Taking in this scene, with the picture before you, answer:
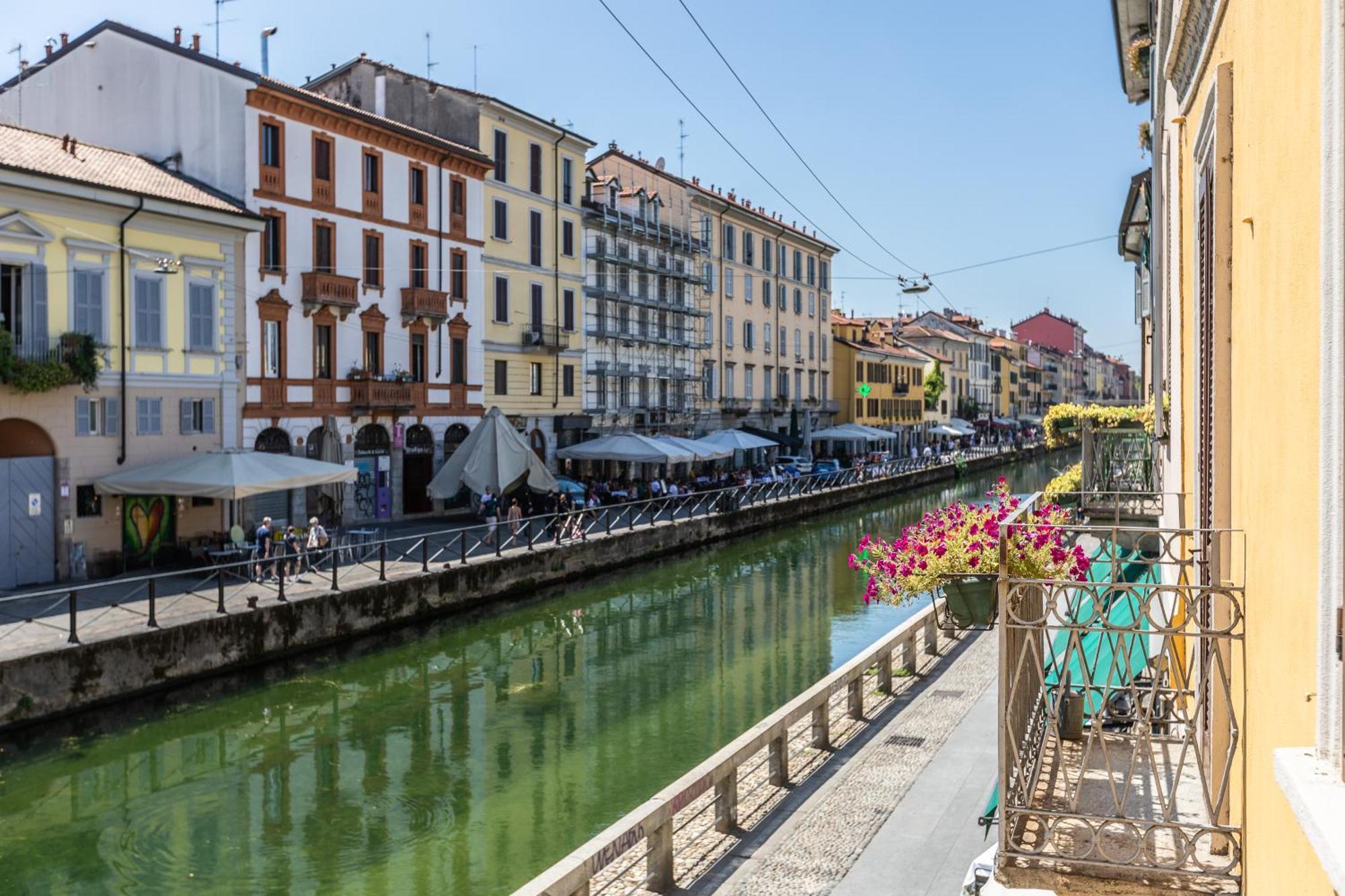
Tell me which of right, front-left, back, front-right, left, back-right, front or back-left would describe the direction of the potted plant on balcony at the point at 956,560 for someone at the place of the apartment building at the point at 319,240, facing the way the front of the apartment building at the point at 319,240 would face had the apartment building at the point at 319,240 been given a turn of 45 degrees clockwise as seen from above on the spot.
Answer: front

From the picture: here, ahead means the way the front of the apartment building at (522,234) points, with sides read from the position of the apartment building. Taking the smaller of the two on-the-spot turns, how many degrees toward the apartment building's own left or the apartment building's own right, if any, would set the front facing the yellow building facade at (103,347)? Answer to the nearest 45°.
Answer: approximately 90° to the apartment building's own right

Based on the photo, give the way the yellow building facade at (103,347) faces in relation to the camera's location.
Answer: facing the viewer and to the right of the viewer

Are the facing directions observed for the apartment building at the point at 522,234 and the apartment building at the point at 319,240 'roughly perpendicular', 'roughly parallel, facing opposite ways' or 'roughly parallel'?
roughly parallel

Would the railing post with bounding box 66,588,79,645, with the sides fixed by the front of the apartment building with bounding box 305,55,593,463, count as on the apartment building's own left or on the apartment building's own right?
on the apartment building's own right

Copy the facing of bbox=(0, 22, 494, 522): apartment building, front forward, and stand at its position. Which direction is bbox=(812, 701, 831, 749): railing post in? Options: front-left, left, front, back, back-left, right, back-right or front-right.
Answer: front-right

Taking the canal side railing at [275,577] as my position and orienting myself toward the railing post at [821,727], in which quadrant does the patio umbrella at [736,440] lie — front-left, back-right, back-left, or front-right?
back-left

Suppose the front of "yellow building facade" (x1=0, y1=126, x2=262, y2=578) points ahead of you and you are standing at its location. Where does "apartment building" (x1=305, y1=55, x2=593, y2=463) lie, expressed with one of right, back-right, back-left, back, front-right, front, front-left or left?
left

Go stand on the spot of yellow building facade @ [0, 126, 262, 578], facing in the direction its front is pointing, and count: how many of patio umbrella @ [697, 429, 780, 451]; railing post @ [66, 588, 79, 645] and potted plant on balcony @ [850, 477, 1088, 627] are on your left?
1

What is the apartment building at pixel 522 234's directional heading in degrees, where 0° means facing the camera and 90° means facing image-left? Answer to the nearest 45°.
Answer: approximately 315°

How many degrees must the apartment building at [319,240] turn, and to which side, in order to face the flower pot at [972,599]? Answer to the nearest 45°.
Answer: approximately 45° to its right

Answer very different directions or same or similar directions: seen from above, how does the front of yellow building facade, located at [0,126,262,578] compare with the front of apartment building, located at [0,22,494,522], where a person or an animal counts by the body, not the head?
same or similar directions

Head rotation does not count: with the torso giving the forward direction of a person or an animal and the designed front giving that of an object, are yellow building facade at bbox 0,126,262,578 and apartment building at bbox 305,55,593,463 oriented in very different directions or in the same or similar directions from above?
same or similar directions

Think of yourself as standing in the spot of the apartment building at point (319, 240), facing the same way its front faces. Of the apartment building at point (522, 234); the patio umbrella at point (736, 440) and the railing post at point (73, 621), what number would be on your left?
2

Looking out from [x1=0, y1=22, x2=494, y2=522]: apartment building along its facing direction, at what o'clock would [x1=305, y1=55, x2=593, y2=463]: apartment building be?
[x1=305, y1=55, x2=593, y2=463]: apartment building is roughly at 9 o'clock from [x1=0, y1=22, x2=494, y2=522]: apartment building.
